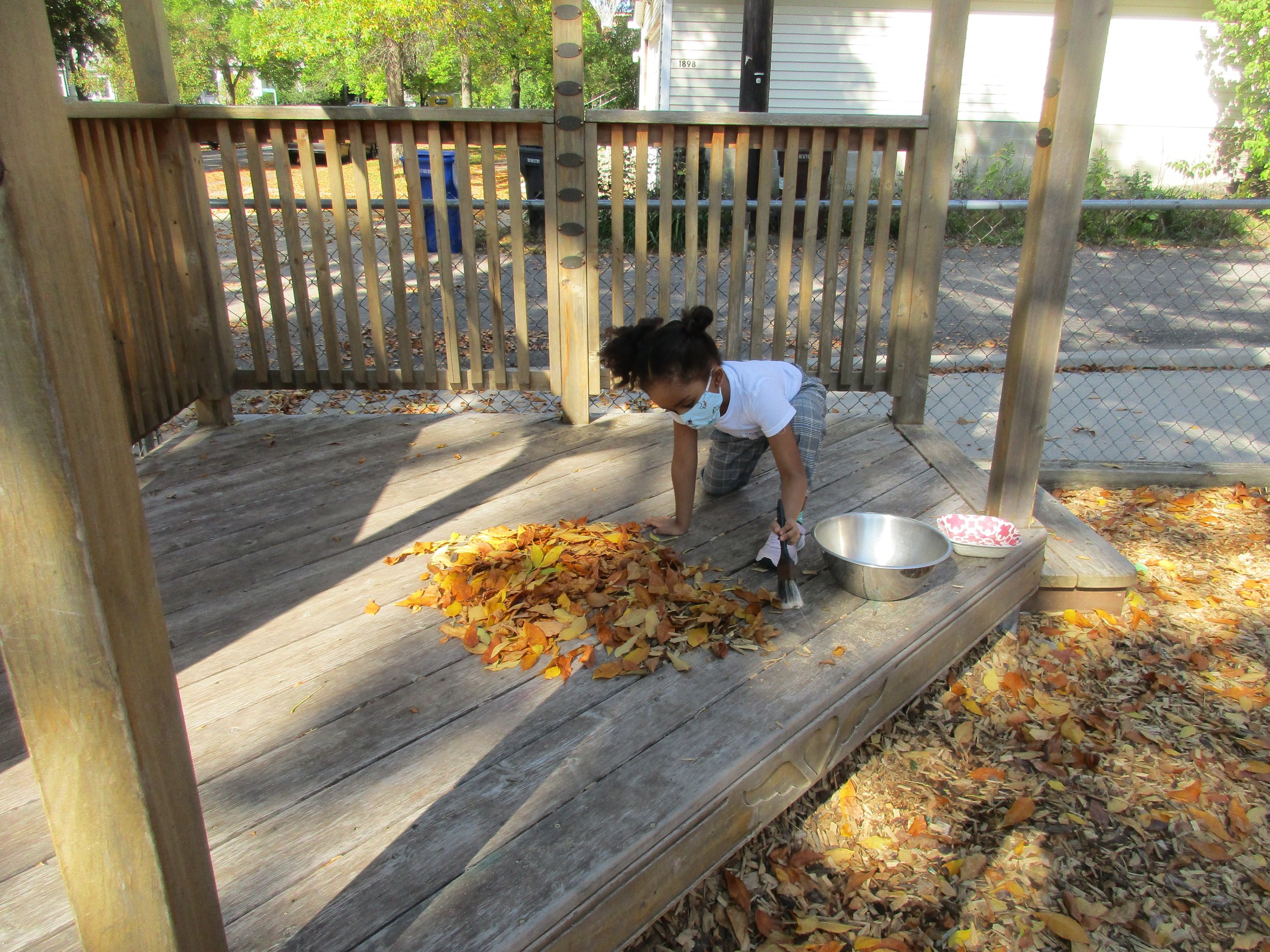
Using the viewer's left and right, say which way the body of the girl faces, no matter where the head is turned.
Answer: facing the viewer and to the left of the viewer

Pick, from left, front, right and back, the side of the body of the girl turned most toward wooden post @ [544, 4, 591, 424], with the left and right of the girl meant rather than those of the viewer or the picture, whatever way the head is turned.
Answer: right

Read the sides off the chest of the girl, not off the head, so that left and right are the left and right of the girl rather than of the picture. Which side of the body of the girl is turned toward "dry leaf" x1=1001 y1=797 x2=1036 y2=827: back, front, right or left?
left

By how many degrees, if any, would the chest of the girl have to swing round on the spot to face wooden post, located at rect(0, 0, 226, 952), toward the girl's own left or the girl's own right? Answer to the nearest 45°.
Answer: approximately 45° to the girl's own left

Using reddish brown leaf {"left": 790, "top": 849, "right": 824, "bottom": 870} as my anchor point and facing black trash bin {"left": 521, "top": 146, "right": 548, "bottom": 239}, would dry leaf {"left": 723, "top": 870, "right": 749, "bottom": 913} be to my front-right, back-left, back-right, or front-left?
back-left

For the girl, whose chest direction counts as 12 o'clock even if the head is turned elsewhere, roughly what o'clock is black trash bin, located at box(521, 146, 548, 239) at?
The black trash bin is roughly at 4 o'clock from the girl.

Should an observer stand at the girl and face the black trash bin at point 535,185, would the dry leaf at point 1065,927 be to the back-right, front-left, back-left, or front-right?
back-right

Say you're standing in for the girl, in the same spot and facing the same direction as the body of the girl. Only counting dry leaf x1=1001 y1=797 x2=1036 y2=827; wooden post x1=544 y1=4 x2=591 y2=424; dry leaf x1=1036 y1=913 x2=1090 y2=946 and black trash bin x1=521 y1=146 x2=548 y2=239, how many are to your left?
2

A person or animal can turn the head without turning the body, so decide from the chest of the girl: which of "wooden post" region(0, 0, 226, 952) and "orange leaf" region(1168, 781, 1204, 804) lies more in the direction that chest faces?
the wooden post

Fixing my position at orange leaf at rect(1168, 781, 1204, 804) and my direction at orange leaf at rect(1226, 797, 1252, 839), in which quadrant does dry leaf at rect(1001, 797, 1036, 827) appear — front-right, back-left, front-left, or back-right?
back-right

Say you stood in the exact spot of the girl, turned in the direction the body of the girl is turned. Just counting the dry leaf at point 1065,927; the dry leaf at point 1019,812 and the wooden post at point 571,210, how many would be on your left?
2
